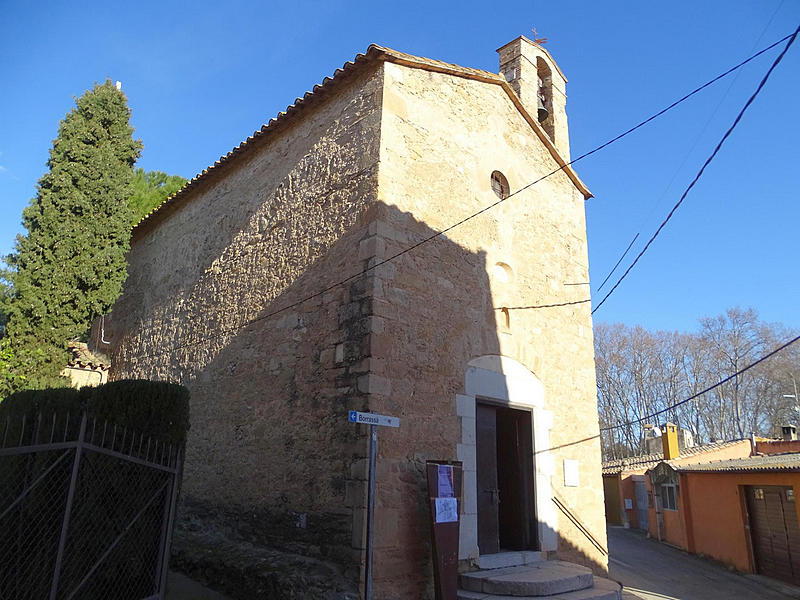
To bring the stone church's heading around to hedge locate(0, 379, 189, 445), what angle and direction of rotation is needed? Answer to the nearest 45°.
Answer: approximately 90° to its right

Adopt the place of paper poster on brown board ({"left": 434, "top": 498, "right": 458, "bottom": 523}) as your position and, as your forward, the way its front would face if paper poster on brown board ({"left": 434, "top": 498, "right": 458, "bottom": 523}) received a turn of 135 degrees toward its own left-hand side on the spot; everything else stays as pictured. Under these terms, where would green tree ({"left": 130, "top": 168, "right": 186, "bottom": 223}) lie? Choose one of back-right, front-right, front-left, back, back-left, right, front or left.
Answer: left

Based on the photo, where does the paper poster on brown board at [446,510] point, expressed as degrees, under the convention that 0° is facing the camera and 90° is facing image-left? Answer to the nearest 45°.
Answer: approximately 0°

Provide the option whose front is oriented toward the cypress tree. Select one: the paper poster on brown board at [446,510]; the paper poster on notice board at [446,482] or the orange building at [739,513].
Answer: the orange building

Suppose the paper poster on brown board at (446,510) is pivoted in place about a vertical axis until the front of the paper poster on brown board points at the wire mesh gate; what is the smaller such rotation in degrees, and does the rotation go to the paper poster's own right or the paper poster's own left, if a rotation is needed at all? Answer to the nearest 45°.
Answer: approximately 90° to the paper poster's own right

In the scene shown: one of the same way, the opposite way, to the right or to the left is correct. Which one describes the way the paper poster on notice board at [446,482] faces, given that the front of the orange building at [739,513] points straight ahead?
to the left

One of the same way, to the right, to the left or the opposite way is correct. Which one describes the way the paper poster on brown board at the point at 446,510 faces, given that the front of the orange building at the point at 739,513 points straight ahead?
to the left

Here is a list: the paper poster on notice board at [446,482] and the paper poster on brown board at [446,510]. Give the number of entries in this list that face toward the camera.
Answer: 2

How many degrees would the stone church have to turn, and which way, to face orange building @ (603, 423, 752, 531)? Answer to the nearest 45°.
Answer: approximately 90° to its left

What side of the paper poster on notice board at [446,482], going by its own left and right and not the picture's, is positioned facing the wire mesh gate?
right
